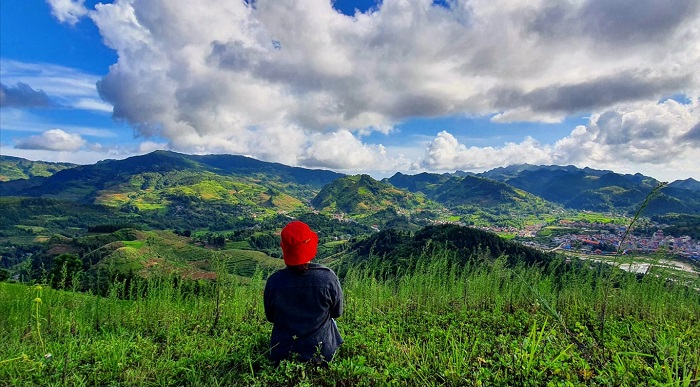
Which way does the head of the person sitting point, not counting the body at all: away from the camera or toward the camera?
away from the camera

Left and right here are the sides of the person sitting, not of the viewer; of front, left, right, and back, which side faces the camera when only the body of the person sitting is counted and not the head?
back
